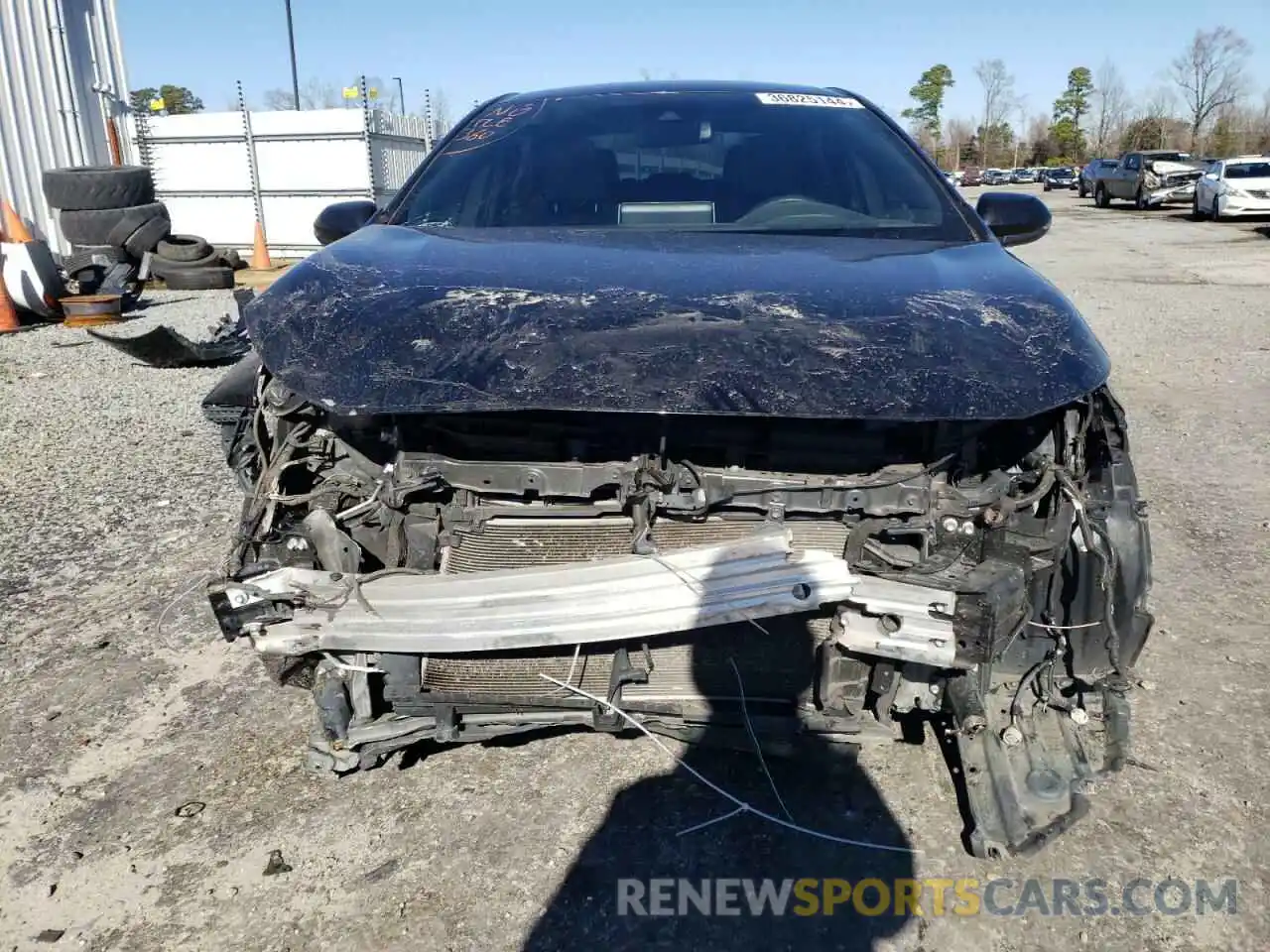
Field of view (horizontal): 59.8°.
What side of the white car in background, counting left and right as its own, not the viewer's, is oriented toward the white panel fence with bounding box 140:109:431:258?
right

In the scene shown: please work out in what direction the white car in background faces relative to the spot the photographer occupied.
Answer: facing the viewer and to the right of the viewer

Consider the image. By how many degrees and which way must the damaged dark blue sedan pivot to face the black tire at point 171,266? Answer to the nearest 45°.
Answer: approximately 135° to its right

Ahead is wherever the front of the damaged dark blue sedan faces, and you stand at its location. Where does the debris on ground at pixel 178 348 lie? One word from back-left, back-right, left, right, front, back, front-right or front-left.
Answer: back-right

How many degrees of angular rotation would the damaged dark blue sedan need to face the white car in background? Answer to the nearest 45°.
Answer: approximately 135° to its left

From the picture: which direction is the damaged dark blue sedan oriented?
toward the camera

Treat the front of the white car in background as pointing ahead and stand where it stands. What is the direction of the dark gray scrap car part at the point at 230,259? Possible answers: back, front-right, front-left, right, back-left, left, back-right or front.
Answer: right

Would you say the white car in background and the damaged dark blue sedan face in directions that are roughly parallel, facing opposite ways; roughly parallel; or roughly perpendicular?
roughly parallel

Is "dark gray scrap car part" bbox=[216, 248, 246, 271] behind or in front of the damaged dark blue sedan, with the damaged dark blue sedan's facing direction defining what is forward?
behind

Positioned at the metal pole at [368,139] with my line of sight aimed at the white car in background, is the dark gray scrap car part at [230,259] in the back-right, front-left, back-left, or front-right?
back-right

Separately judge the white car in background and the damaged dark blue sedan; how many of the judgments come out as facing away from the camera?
0

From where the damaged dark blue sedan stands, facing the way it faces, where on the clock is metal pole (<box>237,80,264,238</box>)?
The metal pole is roughly at 5 o'clock from the damaged dark blue sedan.

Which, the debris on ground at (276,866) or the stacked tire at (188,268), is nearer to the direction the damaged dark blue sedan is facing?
the debris on ground

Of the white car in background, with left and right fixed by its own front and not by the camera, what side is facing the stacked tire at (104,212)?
right
